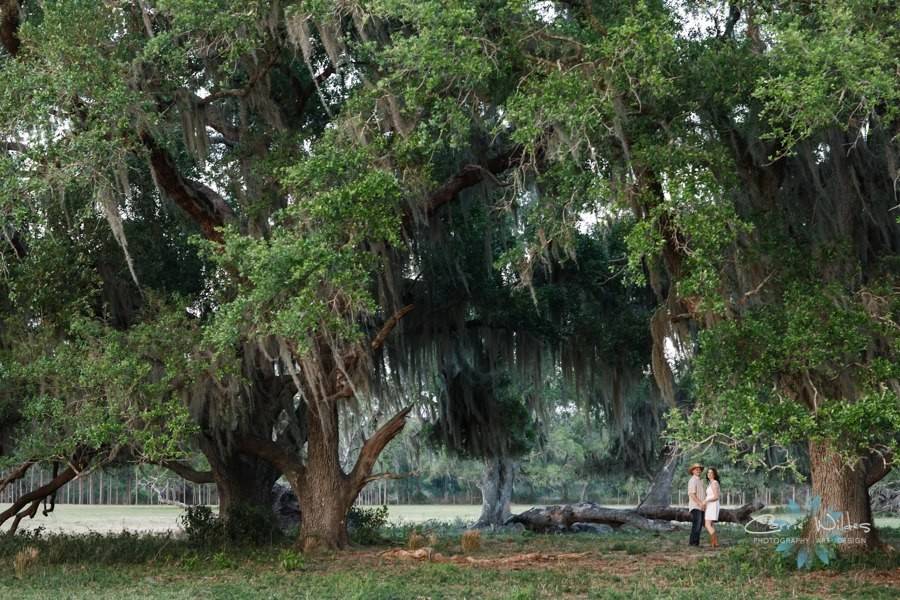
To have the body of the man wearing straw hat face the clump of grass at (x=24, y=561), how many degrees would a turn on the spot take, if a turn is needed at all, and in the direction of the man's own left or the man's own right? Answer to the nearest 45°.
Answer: approximately 90° to the man's own right

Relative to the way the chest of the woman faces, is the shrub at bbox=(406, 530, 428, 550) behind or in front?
in front

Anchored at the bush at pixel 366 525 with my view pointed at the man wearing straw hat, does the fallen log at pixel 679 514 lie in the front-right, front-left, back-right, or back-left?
front-left

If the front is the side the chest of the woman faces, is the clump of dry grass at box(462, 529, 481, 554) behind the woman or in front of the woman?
in front

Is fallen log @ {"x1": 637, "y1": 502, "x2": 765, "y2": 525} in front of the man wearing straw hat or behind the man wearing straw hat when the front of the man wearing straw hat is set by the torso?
behind

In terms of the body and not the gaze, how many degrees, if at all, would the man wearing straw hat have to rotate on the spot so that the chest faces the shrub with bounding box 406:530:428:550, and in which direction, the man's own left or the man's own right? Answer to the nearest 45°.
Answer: approximately 135° to the man's own right

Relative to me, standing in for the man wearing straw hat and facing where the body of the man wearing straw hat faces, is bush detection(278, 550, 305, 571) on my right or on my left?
on my right

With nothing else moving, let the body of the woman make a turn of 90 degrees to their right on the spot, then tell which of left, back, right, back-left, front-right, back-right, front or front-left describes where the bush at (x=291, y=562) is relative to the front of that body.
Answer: left

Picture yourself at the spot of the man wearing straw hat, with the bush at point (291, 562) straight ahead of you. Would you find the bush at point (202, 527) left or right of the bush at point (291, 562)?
right

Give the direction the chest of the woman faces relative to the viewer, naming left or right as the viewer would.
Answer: facing the viewer and to the left of the viewer

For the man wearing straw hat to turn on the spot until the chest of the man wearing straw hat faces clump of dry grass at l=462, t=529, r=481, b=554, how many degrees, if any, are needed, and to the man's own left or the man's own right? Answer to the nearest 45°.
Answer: approximately 90° to the man's own right

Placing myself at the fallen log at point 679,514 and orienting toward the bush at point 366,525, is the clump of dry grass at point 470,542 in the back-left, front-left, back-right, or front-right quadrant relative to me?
front-left

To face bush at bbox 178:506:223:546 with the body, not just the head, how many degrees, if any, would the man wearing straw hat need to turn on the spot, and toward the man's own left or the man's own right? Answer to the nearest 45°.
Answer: approximately 135° to the man's own right

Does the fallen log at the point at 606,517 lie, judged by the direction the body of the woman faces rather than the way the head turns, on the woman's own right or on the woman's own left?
on the woman's own right
